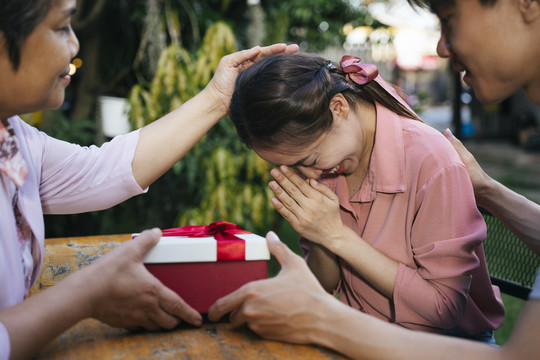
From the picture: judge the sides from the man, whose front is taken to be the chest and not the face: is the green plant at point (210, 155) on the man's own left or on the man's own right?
on the man's own right

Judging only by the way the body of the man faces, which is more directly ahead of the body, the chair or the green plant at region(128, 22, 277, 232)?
the green plant

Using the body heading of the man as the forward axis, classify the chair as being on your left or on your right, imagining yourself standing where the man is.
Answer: on your right

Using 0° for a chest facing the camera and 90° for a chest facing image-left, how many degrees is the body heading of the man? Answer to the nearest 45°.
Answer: approximately 90°
